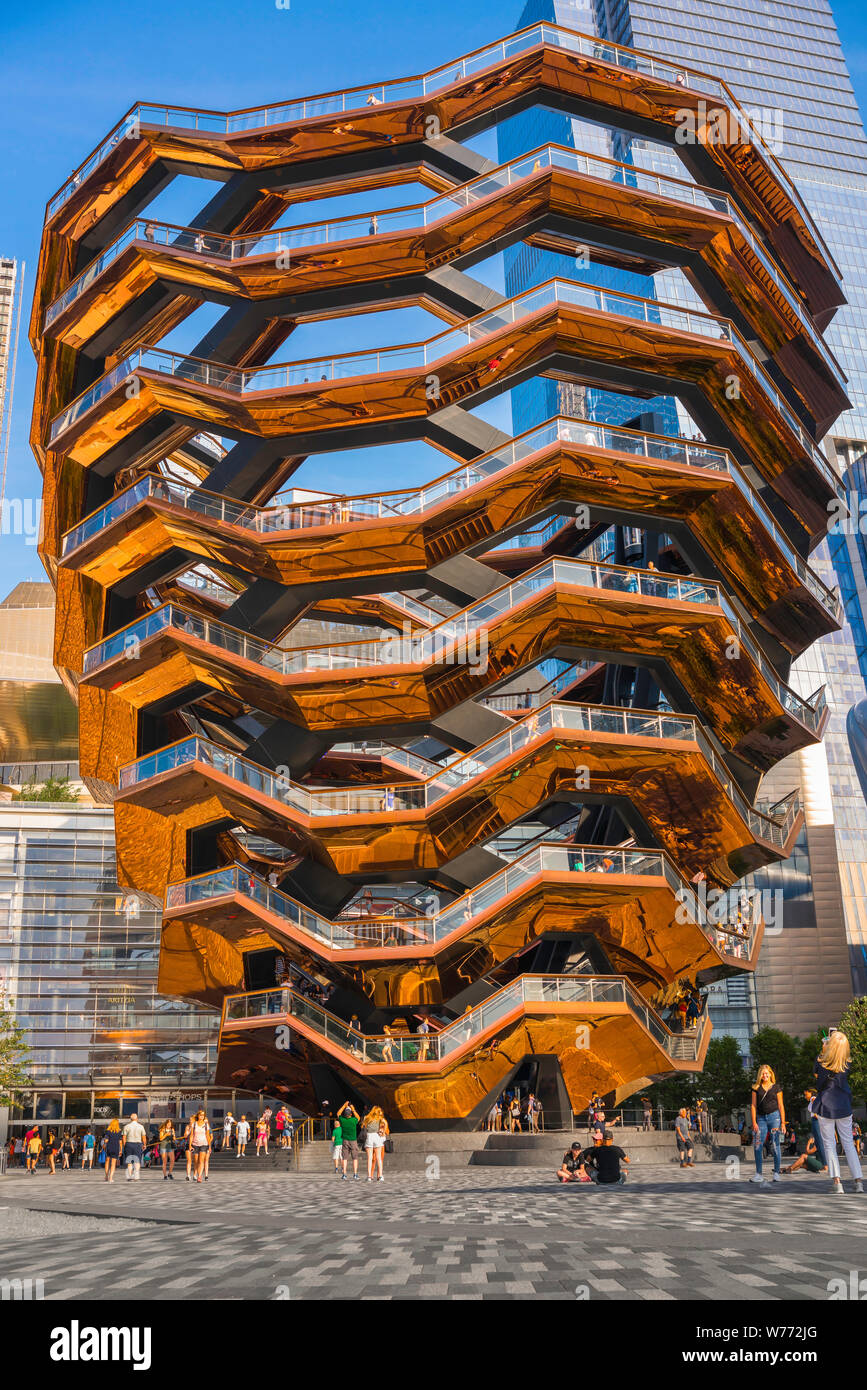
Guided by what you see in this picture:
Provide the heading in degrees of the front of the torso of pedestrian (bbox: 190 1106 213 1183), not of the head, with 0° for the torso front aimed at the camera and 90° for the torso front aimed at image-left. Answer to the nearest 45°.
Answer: approximately 0°

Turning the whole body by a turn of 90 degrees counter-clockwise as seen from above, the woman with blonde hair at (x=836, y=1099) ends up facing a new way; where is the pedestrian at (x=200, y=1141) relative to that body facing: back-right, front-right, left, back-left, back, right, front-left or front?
front-right

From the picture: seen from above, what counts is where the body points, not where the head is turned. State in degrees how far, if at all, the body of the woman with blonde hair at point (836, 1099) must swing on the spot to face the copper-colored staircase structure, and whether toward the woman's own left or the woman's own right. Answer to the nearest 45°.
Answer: approximately 45° to the woman's own left

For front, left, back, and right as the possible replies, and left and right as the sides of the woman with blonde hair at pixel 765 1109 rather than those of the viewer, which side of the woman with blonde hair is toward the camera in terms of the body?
front

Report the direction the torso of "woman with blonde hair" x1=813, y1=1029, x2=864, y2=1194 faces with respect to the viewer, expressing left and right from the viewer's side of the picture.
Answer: facing away from the viewer

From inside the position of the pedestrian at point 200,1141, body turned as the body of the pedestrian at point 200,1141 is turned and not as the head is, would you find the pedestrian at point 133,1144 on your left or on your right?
on your right
